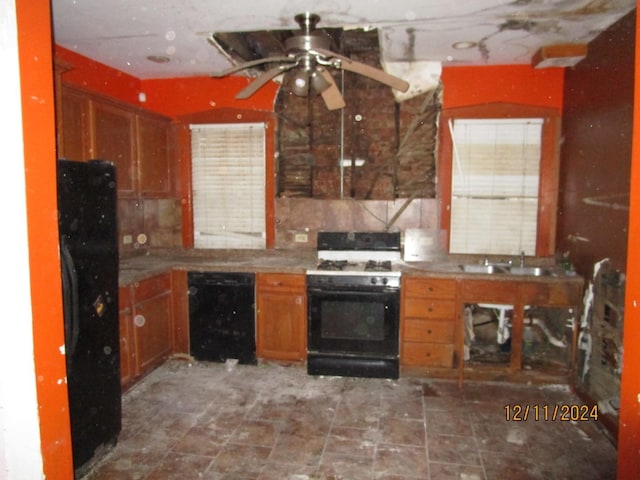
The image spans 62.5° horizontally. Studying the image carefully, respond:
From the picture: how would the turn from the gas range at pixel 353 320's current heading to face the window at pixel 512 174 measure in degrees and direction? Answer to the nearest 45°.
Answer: approximately 135° to its left

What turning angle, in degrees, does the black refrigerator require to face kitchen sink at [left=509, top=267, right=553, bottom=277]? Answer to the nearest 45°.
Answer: approximately 45° to its left

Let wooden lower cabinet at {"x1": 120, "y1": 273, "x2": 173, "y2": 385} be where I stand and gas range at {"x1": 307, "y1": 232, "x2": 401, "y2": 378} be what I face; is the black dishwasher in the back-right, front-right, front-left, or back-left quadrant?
front-left

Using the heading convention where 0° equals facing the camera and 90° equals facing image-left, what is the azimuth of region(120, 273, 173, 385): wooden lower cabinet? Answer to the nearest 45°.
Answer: approximately 315°

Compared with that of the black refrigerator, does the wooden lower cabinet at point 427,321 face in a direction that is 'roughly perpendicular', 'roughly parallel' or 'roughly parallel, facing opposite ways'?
roughly perpendicular

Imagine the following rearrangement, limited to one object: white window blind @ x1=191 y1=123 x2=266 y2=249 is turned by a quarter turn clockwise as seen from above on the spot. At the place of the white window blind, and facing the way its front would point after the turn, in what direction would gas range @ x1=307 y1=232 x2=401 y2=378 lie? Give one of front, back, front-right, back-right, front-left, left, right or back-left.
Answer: back-left

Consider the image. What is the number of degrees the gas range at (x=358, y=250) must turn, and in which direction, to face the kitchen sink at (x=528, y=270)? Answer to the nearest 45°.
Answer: approximately 90° to its left

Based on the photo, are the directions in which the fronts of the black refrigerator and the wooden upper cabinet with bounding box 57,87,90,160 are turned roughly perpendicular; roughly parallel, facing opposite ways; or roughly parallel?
roughly parallel

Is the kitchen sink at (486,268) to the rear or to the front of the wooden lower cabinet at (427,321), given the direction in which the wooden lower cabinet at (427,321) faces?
to the rear

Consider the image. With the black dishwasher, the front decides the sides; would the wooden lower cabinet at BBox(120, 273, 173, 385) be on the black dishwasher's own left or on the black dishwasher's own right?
on the black dishwasher's own right

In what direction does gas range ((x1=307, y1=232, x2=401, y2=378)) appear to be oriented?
toward the camera

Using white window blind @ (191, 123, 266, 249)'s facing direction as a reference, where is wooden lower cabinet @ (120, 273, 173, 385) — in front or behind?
in front

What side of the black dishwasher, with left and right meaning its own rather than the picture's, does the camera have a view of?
front

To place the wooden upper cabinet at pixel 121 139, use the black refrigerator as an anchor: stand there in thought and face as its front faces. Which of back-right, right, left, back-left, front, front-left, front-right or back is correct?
back-left
